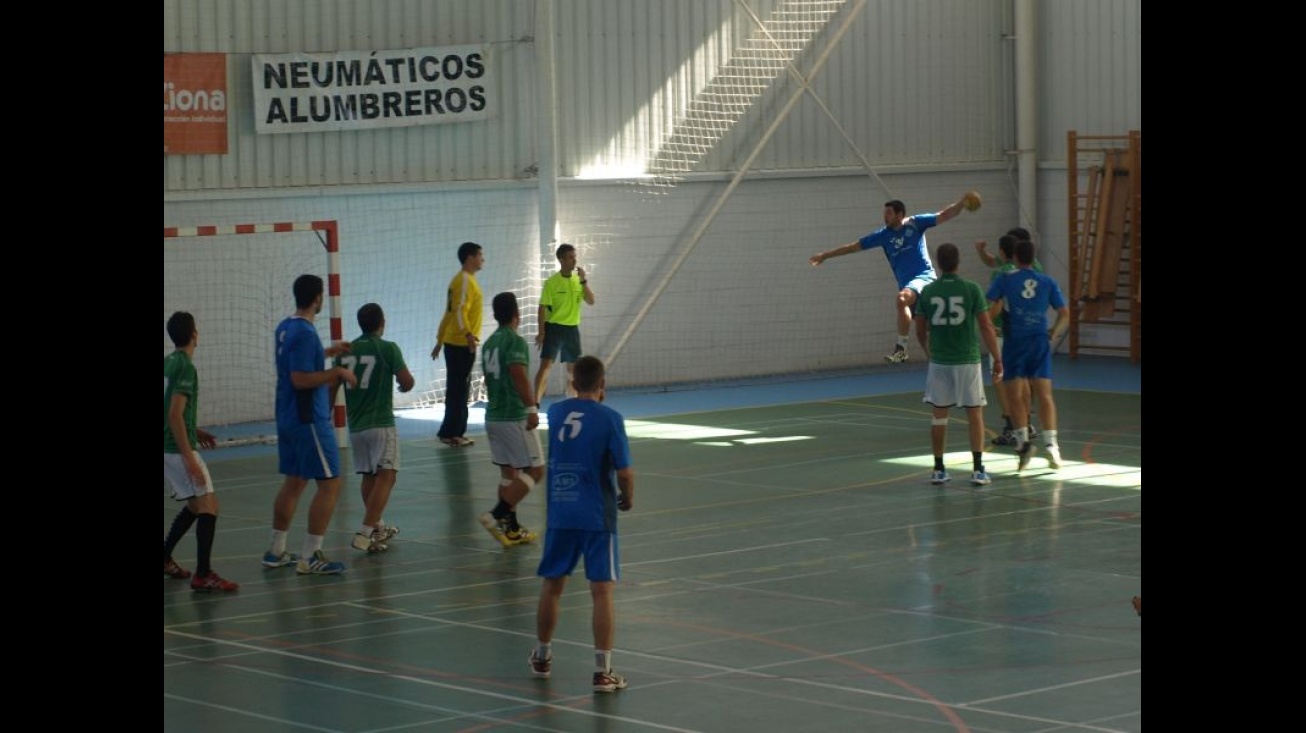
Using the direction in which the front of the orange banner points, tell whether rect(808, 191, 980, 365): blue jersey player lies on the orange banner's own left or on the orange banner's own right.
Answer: on the orange banner's own left

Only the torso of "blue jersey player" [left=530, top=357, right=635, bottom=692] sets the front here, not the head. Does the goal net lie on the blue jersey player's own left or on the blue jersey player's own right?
on the blue jersey player's own left

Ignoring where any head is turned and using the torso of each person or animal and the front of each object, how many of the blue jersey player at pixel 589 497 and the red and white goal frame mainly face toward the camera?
1

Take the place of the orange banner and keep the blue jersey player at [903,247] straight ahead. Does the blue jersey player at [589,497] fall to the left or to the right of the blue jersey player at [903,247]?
right

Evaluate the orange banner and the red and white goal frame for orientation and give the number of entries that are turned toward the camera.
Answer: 2

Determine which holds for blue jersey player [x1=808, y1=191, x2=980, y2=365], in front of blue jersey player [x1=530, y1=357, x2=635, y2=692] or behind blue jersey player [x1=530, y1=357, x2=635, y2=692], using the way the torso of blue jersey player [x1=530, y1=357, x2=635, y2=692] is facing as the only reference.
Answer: in front

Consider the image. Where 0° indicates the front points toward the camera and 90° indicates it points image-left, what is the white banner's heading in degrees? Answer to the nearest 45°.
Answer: approximately 0°

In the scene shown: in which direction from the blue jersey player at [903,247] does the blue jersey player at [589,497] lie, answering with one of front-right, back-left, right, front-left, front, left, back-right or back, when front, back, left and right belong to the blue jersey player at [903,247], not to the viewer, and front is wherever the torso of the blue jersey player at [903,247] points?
front-left

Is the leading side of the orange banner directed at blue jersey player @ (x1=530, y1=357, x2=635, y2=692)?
yes

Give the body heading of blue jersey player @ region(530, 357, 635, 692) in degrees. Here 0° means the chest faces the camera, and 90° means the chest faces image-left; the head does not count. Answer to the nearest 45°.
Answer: approximately 225°
